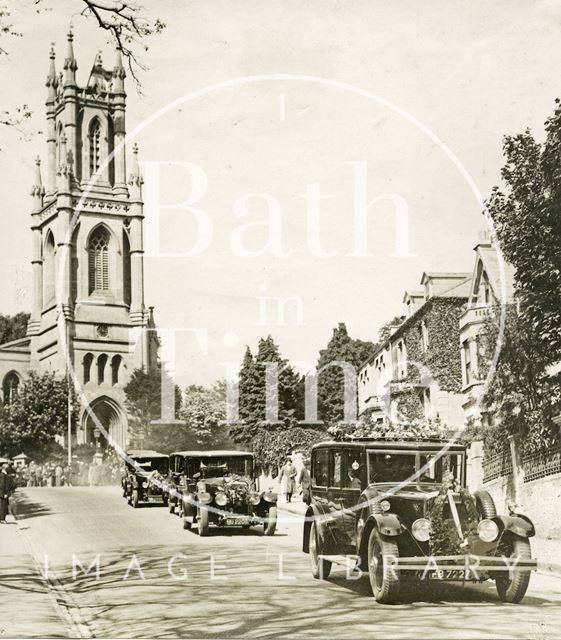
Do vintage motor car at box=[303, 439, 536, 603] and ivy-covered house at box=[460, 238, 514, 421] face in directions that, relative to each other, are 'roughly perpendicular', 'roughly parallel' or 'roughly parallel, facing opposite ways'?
roughly perpendicular

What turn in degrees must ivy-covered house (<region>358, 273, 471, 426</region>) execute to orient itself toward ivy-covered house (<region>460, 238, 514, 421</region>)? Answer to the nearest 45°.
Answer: approximately 45° to its left

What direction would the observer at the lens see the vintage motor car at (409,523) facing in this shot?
facing the viewer and to the right of the viewer

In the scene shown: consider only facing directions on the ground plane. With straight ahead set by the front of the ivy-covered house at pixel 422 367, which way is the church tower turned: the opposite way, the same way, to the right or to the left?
to the left

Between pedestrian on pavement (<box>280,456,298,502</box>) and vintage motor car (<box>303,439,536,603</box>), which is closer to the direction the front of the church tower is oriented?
the vintage motor car

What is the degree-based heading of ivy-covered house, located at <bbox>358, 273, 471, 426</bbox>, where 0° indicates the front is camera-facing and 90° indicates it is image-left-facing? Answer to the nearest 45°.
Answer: approximately 45°

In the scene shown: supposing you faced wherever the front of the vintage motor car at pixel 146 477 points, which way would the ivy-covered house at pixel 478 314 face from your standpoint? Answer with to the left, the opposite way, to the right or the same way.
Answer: to the right

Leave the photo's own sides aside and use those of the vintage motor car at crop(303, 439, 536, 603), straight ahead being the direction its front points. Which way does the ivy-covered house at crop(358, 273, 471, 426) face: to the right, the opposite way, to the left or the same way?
to the right

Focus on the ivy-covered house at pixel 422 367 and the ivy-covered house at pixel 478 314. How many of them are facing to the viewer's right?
0
